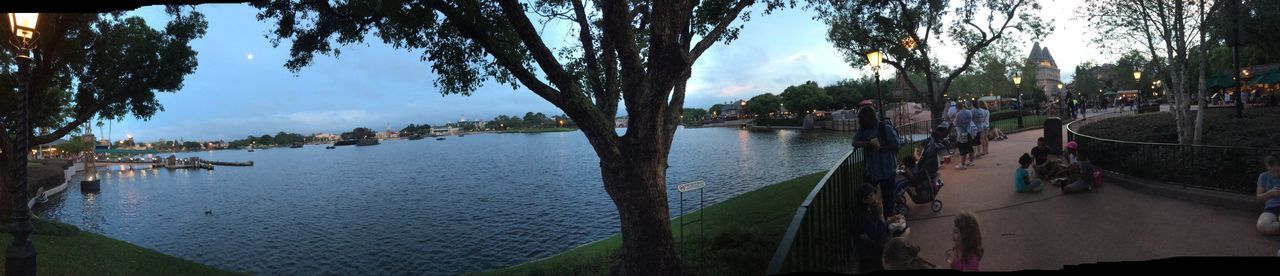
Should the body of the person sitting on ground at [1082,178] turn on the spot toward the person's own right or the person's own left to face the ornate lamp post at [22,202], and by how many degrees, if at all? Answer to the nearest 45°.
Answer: approximately 45° to the person's own left

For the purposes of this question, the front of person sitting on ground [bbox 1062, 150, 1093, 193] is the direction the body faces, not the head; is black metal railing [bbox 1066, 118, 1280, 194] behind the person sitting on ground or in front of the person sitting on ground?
behind

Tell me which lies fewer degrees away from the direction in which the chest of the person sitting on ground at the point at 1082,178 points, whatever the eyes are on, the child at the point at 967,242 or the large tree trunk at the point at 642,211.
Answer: the large tree trunk

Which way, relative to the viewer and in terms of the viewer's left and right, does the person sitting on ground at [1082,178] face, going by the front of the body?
facing to the left of the viewer

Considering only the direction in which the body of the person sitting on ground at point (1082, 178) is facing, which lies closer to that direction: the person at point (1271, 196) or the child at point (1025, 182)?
the child

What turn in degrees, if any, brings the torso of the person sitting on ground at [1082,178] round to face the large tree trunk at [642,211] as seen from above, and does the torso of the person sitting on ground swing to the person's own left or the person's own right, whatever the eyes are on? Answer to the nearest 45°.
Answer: approximately 45° to the person's own left

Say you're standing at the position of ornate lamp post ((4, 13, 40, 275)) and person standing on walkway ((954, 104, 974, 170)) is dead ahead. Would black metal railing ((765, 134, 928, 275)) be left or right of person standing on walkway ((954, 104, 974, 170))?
right
